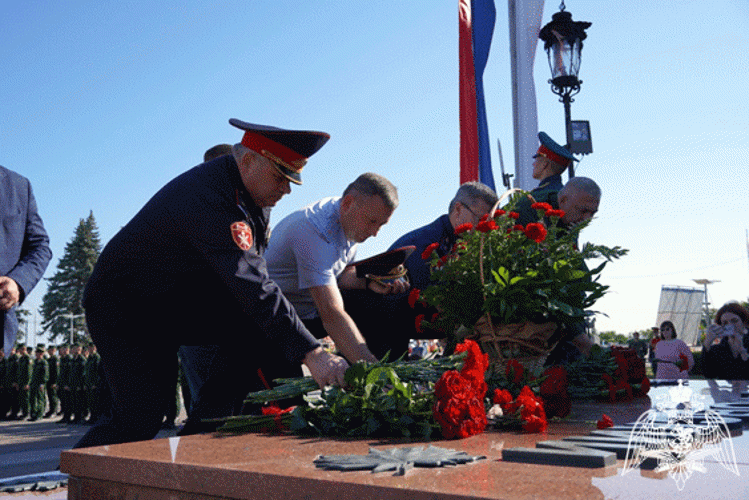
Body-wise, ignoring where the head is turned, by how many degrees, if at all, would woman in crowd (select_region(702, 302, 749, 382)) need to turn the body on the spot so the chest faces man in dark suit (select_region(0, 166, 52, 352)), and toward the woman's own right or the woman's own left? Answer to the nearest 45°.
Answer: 0° — they already face them

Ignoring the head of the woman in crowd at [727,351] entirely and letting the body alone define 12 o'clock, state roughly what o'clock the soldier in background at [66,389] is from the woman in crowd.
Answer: The soldier in background is roughly at 2 o'clock from the woman in crowd.

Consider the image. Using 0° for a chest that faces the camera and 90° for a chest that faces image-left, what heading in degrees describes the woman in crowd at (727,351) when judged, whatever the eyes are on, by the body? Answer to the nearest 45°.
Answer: approximately 45°

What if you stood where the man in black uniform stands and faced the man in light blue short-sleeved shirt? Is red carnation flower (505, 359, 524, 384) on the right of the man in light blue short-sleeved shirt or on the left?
right
